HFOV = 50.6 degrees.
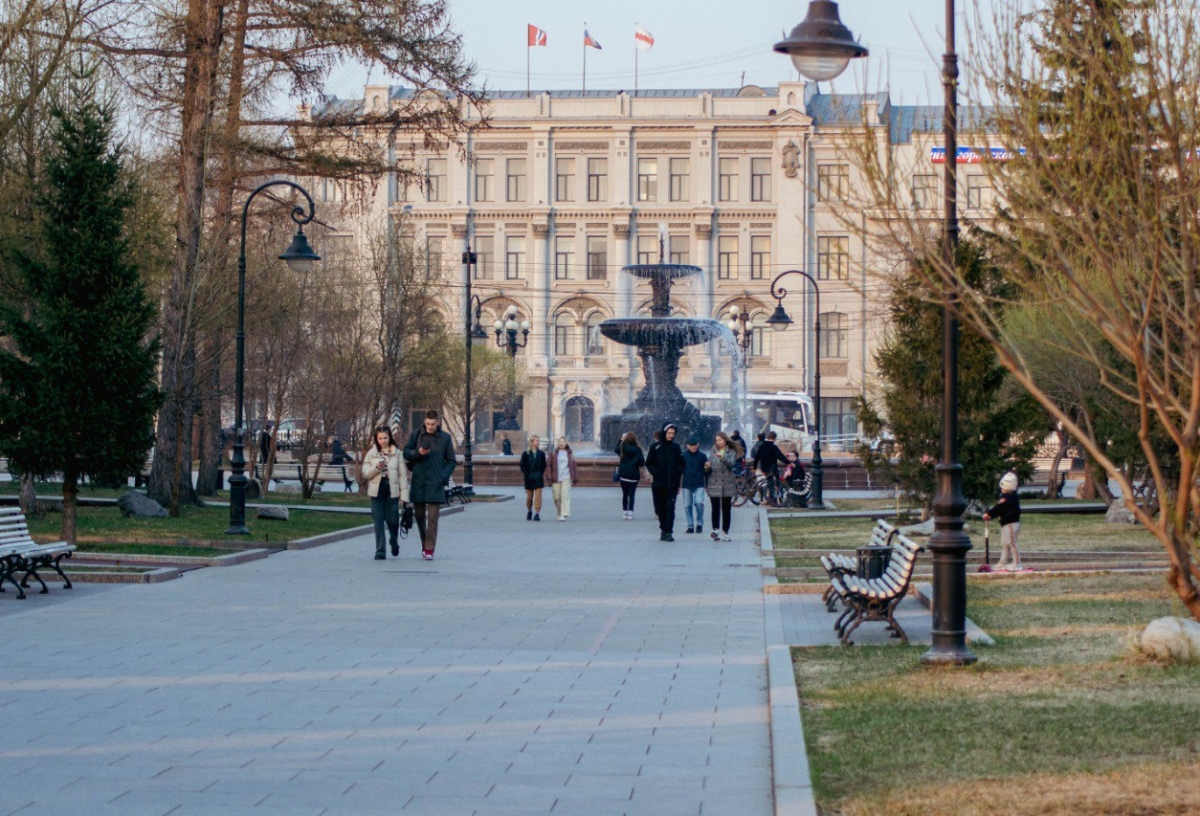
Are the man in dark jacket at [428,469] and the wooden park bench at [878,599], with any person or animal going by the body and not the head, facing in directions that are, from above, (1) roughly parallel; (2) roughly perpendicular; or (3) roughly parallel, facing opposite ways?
roughly perpendicular

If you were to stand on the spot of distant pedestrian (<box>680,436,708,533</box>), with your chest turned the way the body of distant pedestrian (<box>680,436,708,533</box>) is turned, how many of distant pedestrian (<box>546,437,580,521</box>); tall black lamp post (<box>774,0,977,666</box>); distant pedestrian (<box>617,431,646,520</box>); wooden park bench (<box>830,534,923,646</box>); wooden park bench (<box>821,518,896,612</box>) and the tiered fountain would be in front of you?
3

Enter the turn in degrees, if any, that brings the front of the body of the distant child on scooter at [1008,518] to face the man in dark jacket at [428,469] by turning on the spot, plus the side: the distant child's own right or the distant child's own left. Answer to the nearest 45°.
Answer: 0° — they already face them

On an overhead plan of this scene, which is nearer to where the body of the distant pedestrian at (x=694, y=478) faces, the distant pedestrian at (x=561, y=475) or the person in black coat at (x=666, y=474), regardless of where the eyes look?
the person in black coat

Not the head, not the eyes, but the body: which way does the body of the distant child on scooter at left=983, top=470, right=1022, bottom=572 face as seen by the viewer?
to the viewer's left

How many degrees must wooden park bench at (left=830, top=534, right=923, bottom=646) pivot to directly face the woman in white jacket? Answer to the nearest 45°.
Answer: approximately 45° to its right

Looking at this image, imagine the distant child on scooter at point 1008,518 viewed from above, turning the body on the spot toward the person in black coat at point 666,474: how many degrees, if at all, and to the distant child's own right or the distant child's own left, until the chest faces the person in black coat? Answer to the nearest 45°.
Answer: approximately 45° to the distant child's own right

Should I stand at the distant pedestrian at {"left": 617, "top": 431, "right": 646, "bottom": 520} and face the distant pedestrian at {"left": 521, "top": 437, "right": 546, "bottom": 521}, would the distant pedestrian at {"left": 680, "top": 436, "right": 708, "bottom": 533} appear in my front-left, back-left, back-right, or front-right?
back-left

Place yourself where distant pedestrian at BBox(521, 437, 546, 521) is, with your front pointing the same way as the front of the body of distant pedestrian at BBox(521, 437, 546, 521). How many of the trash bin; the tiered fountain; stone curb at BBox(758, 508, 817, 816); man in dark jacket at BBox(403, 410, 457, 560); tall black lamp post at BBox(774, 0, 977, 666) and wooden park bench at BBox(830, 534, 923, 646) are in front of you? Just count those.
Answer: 5

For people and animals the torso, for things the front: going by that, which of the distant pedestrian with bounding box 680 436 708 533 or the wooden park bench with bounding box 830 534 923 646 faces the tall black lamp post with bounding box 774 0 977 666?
the distant pedestrian

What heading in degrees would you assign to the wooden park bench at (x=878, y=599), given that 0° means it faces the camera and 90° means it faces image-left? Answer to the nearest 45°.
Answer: approximately 90°
